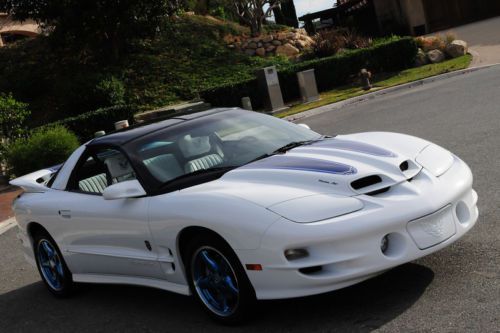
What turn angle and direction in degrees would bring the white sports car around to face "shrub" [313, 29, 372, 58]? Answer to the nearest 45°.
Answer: approximately 135° to its left

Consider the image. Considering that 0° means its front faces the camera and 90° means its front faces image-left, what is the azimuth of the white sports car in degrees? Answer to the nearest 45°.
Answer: approximately 315°

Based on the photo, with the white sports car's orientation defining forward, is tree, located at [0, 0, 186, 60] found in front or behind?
behind

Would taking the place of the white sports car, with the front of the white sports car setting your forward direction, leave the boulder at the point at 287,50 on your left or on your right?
on your left

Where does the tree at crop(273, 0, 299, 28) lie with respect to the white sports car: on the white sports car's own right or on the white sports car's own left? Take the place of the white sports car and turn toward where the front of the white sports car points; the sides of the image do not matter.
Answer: on the white sports car's own left

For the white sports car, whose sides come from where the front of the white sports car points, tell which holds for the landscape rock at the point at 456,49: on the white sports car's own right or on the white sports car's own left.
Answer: on the white sports car's own left

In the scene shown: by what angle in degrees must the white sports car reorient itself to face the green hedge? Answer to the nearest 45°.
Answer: approximately 135° to its left

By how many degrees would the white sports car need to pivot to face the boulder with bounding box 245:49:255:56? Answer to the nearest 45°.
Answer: approximately 135° to its left

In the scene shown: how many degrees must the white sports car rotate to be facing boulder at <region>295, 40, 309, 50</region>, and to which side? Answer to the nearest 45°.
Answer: approximately 135° to its left

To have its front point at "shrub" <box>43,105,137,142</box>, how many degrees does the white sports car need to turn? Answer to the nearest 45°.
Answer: approximately 135° to its left

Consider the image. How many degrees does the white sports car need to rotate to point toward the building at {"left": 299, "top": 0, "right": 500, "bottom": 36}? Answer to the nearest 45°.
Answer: approximately 135° to its left

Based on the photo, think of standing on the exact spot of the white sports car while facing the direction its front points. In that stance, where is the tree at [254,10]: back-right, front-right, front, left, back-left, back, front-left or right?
back-left

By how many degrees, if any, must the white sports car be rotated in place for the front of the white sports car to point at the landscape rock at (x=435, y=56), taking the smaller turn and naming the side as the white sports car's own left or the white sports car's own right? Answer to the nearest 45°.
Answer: approximately 135° to the white sports car's own left
